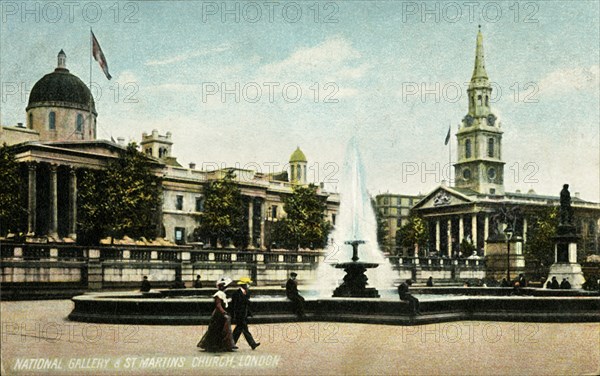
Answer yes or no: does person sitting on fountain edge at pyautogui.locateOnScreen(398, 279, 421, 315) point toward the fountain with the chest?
no

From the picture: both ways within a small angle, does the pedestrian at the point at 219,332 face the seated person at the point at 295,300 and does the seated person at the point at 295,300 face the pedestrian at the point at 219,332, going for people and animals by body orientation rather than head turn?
no

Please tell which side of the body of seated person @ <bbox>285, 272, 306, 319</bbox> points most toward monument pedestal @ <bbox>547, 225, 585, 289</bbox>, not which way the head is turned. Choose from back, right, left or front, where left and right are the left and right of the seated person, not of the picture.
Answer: left

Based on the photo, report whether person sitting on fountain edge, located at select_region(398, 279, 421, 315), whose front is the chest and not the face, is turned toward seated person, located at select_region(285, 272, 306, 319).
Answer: no

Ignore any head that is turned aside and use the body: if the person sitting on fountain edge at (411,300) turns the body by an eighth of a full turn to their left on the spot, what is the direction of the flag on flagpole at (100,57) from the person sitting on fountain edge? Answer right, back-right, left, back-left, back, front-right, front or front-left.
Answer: back-left

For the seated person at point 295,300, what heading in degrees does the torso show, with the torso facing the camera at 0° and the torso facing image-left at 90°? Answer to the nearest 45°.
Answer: approximately 315°

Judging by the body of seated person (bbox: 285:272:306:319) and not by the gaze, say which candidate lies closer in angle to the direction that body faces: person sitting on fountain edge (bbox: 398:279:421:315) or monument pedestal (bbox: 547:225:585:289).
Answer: the person sitting on fountain edge

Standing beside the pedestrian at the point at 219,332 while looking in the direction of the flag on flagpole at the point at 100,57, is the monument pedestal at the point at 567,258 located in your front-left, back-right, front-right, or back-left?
front-right
